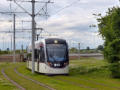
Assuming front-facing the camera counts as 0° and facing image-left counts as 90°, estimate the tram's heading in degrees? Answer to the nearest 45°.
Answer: approximately 315°
